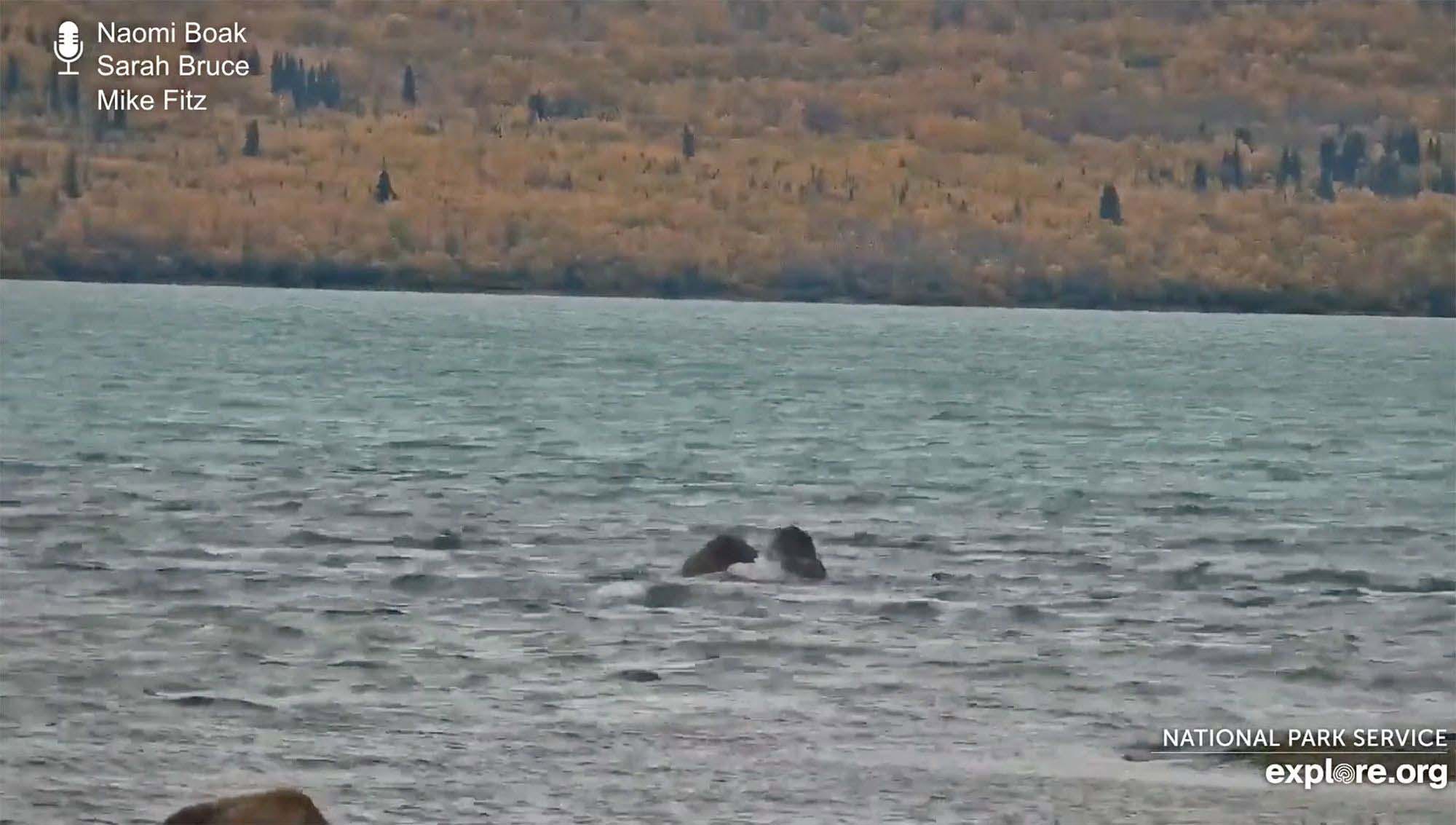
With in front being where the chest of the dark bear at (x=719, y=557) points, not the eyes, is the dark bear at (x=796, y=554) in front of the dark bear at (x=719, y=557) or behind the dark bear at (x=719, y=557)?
in front

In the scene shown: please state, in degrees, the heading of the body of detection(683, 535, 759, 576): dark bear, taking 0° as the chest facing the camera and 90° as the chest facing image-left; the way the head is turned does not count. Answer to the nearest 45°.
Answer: approximately 270°
